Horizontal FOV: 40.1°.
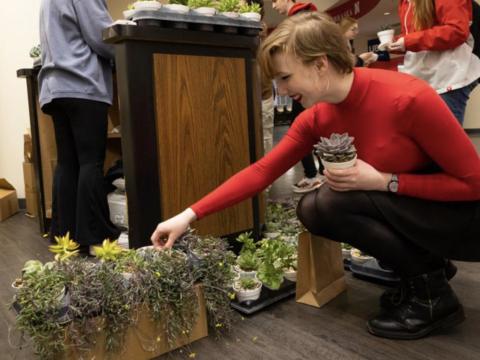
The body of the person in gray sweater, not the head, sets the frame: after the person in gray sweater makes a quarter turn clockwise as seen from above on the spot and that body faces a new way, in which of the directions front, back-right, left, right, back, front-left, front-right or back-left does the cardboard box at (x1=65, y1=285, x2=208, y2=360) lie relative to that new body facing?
front-right

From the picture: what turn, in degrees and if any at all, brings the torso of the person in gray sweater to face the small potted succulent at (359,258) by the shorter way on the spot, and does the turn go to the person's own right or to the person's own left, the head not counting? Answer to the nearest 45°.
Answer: approximately 90° to the person's own right

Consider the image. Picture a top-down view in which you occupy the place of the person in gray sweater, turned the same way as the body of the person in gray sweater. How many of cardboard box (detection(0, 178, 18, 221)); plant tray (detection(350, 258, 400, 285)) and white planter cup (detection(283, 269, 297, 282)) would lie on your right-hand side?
2

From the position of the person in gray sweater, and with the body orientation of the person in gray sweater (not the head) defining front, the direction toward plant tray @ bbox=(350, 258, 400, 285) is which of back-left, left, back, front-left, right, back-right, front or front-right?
right

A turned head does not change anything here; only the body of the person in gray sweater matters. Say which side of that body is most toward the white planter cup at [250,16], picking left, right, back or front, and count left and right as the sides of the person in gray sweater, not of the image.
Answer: right

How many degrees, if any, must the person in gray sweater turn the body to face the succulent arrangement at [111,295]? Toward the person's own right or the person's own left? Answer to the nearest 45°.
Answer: approximately 135° to the person's own right

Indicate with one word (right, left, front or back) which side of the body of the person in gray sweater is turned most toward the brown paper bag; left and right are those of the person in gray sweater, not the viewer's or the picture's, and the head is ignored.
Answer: right

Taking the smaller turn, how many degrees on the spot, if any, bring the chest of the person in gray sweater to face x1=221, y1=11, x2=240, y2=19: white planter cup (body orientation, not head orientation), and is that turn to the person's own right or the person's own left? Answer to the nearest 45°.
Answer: approximately 90° to the person's own right

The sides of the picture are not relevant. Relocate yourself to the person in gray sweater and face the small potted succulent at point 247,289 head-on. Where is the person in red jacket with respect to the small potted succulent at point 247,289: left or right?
left

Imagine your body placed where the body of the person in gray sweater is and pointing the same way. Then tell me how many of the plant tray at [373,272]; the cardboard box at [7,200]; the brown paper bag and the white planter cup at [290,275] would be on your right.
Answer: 3

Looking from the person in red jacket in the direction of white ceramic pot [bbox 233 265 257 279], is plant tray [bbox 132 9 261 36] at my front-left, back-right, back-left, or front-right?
front-right

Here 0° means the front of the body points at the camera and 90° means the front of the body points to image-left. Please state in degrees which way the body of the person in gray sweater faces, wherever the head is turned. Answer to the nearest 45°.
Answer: approximately 225°
